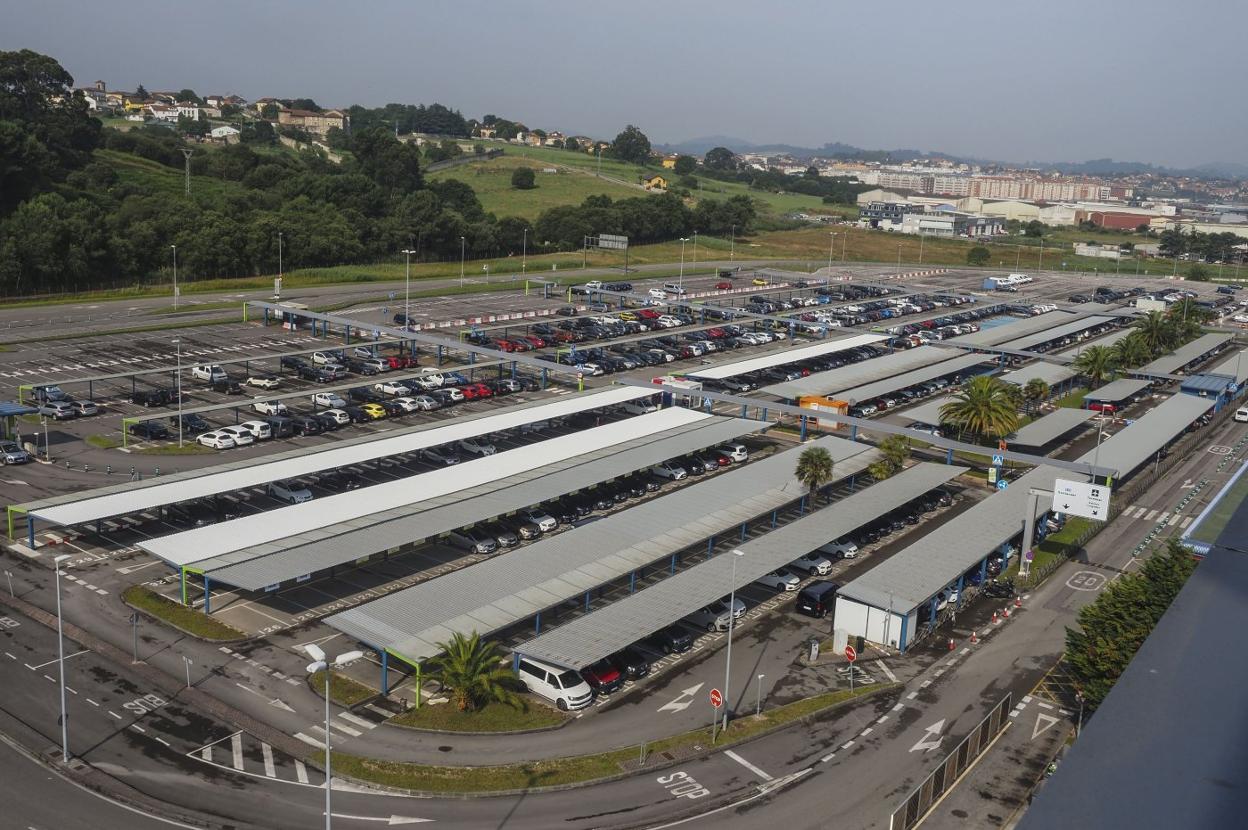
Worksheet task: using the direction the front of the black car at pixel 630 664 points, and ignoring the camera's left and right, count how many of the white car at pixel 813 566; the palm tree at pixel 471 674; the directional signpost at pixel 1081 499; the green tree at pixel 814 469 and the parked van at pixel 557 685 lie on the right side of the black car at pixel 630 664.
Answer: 2

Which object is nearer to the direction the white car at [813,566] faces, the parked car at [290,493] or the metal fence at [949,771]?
the metal fence

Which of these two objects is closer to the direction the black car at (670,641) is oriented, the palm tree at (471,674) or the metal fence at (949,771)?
the metal fence

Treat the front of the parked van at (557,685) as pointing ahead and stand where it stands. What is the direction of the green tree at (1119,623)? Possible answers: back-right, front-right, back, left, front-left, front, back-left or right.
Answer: front-left

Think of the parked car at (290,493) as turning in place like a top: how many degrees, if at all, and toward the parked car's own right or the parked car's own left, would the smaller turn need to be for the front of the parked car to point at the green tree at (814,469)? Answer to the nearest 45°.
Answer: approximately 45° to the parked car's own left

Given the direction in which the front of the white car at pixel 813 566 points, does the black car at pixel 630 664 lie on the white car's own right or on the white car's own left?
on the white car's own right

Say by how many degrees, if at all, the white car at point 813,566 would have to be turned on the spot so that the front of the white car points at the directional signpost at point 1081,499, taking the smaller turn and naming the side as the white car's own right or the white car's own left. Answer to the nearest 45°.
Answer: approximately 90° to the white car's own left
